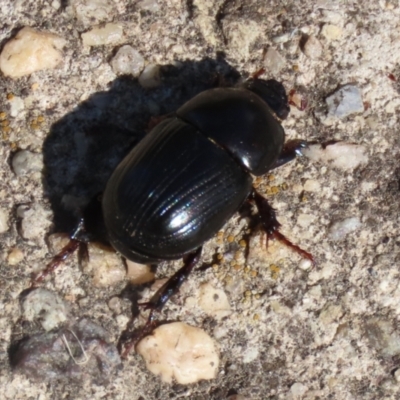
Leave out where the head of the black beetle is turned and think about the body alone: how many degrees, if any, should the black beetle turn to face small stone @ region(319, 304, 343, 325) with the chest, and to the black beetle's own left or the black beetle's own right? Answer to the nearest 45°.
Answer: approximately 45° to the black beetle's own right

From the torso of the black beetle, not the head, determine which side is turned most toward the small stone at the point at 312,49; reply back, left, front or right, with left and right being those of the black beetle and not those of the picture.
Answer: front

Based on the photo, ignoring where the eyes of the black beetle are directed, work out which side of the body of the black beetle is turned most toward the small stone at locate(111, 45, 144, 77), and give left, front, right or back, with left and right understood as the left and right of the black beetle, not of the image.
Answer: left

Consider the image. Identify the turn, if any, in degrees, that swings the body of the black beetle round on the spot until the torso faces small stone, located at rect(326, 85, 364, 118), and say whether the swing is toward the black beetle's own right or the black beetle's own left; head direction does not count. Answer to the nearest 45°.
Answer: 0° — it already faces it

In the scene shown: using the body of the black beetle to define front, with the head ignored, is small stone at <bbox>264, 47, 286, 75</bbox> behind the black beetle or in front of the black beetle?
in front

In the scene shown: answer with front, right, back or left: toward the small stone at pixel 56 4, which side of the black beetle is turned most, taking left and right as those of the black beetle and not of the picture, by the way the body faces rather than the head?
left

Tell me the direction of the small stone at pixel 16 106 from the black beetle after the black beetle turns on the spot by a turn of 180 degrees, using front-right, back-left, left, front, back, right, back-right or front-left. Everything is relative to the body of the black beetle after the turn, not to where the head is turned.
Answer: right

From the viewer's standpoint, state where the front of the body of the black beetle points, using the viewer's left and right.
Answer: facing away from the viewer and to the right of the viewer

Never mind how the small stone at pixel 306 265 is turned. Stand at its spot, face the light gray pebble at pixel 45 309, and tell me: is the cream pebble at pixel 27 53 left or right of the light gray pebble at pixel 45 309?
right
